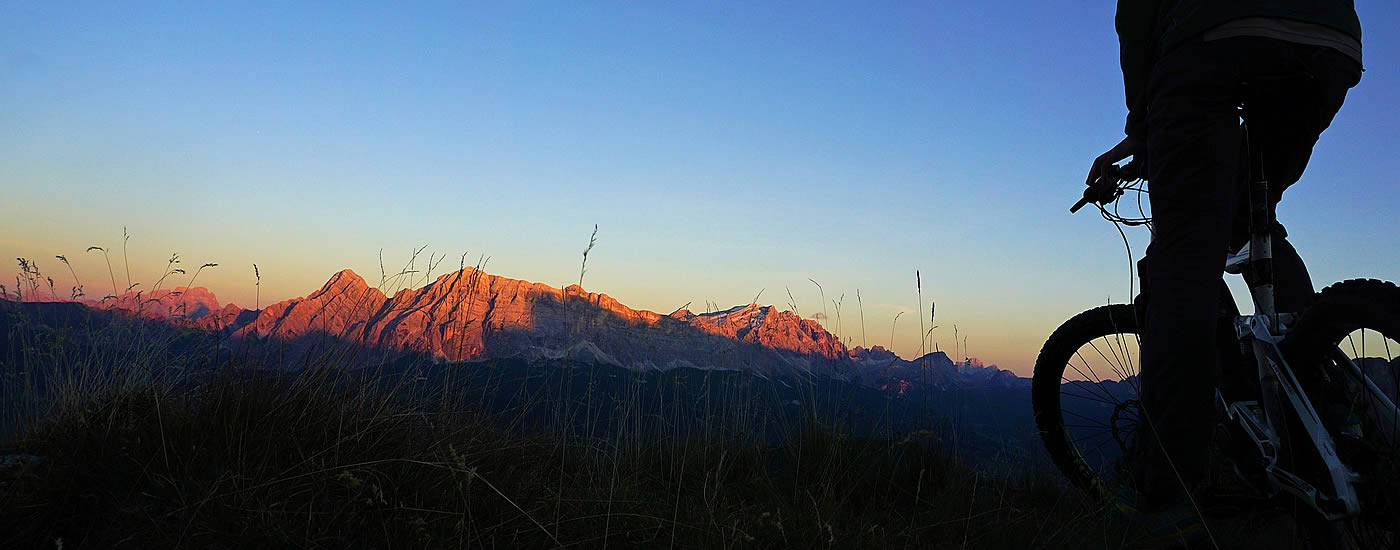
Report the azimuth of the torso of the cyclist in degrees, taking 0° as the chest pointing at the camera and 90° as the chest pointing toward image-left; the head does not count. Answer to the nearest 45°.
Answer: approximately 135°

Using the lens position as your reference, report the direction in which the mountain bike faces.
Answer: facing away from the viewer and to the left of the viewer
